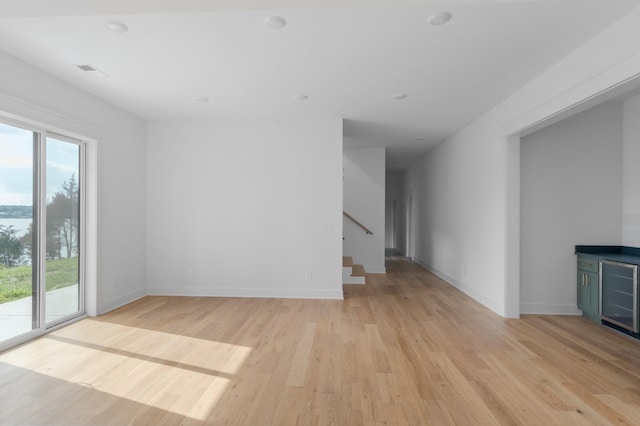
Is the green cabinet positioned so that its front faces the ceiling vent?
yes

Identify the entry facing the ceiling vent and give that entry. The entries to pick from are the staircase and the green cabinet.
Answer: the green cabinet

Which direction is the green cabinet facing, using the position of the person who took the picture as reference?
facing the viewer and to the left of the viewer

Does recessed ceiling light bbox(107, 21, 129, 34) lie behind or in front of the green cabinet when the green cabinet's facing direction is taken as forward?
in front

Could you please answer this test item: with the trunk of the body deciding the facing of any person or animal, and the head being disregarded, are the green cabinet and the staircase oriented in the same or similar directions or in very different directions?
very different directions

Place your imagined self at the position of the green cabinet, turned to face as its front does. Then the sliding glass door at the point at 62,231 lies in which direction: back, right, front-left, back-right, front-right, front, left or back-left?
front
